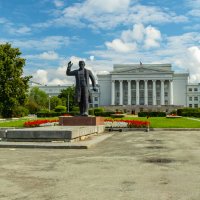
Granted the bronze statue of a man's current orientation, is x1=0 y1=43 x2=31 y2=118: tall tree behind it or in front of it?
behind

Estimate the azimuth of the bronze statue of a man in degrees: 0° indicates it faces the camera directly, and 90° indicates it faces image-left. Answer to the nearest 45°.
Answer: approximately 0°
